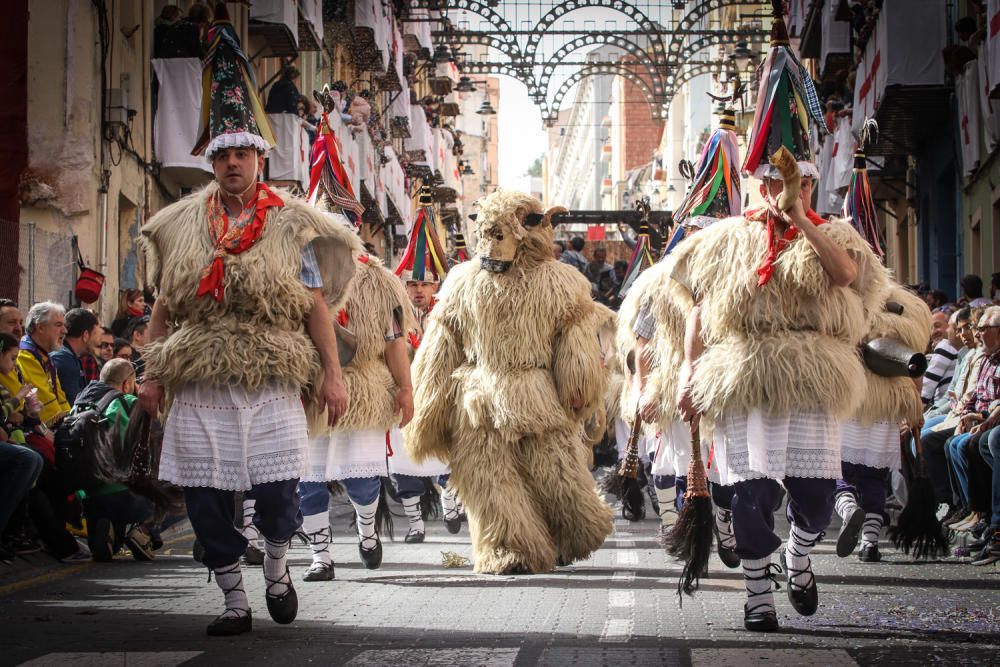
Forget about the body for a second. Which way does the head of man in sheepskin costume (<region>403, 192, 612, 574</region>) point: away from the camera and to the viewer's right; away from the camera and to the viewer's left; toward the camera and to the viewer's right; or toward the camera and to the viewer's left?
toward the camera and to the viewer's left

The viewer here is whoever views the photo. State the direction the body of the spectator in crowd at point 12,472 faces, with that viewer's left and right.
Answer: facing to the right of the viewer

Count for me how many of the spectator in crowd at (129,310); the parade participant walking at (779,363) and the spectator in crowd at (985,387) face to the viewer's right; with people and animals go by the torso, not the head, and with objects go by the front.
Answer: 1

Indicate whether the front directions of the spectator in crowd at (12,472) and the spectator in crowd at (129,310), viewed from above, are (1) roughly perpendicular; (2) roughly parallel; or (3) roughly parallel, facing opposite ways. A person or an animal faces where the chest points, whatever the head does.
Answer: roughly parallel

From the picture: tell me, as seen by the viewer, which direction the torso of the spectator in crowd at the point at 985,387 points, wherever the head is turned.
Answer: to the viewer's left

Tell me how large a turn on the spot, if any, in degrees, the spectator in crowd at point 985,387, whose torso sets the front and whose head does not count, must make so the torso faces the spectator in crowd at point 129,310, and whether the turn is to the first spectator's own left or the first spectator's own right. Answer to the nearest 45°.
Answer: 0° — they already face them

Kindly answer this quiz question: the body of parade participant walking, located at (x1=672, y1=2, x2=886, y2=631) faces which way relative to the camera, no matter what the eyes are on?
toward the camera

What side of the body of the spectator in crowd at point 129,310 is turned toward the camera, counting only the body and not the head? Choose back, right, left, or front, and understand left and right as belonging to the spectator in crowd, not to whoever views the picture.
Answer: right

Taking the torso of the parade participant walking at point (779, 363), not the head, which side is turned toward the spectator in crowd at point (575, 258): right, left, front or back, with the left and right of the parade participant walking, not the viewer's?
back

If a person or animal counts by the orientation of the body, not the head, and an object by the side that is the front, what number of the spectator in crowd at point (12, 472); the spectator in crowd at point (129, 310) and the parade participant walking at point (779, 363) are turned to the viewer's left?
0

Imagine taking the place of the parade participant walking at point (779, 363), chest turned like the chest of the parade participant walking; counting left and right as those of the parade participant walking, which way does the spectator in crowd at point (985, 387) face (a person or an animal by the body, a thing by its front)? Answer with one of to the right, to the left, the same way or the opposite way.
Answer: to the right

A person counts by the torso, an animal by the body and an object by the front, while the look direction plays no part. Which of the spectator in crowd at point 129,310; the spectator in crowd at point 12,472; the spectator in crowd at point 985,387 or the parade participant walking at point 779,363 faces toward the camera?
the parade participant walking

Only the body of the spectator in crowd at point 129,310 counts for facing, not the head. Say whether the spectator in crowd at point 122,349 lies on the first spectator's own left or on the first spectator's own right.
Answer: on the first spectator's own right
